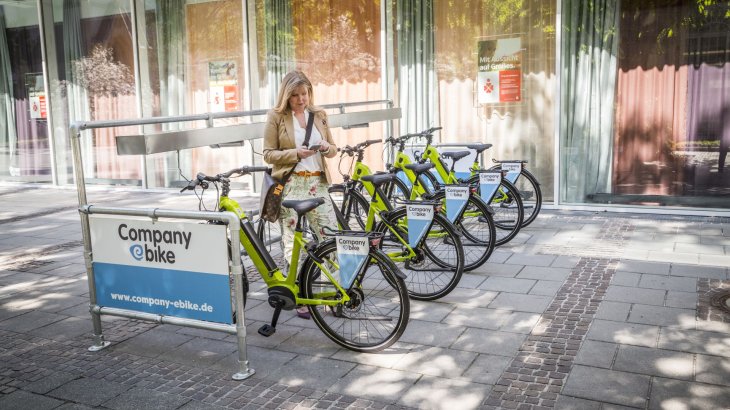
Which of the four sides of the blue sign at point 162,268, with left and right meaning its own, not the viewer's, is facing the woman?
back

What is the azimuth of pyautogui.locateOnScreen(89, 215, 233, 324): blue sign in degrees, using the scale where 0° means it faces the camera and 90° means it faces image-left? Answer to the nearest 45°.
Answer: approximately 45°
